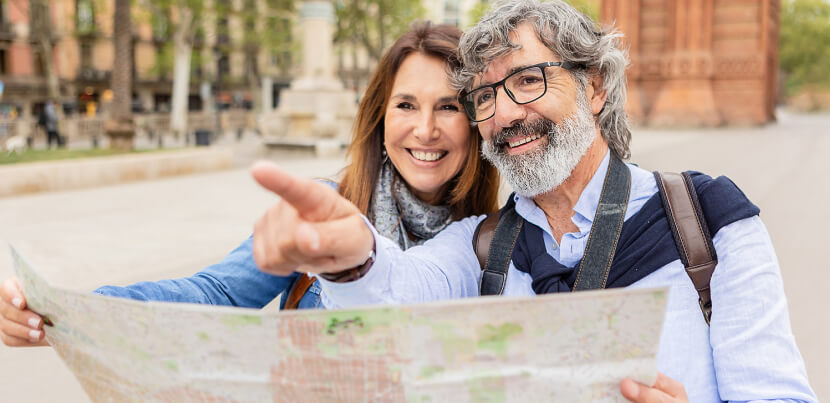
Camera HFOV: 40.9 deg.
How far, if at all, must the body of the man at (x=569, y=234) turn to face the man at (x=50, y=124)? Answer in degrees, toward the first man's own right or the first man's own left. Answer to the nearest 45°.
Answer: approximately 90° to the first man's own right

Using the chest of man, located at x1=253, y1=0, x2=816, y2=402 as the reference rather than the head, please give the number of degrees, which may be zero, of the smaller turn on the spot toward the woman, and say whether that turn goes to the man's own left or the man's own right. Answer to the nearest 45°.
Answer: approximately 90° to the man's own right

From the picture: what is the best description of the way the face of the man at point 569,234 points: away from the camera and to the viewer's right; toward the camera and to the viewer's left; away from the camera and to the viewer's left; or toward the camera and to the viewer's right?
toward the camera and to the viewer's left

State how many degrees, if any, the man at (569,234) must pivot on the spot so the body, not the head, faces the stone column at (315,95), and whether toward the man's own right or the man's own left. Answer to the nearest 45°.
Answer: approximately 135° to the man's own right

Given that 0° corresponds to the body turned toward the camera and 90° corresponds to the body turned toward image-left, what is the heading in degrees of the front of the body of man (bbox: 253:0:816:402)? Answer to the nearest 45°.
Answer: approximately 45°

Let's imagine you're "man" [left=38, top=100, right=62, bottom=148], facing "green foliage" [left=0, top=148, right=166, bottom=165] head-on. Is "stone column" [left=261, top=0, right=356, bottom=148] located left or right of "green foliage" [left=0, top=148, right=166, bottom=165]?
left

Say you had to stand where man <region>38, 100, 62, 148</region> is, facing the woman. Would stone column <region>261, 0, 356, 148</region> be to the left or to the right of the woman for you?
left

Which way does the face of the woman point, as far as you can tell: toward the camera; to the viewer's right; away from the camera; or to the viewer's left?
toward the camera

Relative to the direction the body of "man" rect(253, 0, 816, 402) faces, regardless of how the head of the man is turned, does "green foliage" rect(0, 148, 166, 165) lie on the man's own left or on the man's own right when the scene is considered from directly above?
on the man's own right
